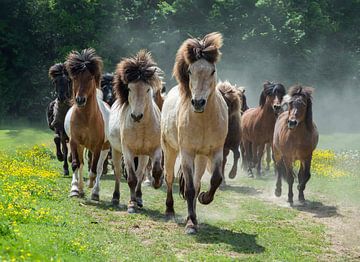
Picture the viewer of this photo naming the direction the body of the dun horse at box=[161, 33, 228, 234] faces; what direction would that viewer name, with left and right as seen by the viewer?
facing the viewer

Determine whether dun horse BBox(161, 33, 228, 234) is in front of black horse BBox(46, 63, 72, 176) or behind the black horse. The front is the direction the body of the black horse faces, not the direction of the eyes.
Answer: in front

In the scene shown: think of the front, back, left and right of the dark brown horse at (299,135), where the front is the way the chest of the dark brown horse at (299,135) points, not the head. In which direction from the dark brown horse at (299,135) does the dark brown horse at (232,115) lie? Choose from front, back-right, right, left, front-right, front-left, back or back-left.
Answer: back-right

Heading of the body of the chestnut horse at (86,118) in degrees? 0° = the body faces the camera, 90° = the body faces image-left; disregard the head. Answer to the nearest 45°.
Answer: approximately 0°

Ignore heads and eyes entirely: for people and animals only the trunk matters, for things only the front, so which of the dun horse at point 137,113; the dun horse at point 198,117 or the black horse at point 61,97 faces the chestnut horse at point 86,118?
the black horse

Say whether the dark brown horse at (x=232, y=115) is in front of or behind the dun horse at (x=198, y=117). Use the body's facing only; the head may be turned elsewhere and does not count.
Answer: behind

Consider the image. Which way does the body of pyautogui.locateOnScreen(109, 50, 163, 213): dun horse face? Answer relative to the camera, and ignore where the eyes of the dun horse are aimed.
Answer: toward the camera

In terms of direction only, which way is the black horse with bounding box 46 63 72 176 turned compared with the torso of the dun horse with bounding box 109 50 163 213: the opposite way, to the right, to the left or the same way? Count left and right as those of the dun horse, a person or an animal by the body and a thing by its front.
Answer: the same way

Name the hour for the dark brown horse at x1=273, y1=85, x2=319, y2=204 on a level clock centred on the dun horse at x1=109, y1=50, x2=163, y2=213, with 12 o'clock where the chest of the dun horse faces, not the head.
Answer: The dark brown horse is roughly at 8 o'clock from the dun horse.

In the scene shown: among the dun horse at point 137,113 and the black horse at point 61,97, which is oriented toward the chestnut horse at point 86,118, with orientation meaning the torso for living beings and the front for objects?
the black horse

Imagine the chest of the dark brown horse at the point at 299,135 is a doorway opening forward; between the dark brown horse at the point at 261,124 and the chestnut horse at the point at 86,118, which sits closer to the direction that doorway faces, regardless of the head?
the chestnut horse

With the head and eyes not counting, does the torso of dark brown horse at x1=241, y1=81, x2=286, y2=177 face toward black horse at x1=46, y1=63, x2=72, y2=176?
no

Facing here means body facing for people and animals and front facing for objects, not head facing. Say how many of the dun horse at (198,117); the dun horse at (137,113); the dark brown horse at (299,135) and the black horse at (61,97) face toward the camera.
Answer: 4

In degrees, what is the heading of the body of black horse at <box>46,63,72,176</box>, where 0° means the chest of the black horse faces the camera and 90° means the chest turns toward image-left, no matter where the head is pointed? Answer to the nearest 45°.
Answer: approximately 0°

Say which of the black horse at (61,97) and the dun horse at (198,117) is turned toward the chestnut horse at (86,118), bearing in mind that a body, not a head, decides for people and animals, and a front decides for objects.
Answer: the black horse

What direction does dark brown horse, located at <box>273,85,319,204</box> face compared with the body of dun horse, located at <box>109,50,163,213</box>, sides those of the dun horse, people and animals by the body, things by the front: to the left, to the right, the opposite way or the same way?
the same way

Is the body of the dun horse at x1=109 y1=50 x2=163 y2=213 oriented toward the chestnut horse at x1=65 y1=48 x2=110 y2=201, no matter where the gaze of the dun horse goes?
no
